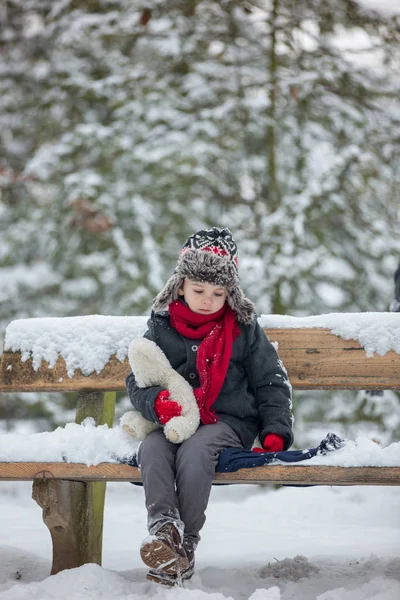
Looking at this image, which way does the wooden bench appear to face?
toward the camera
